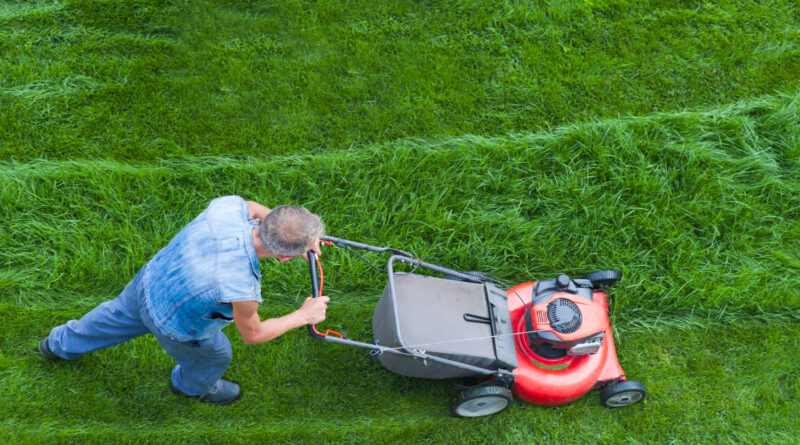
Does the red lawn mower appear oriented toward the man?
no

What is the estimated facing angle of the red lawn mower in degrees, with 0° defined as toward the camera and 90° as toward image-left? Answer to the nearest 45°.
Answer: approximately 270°
